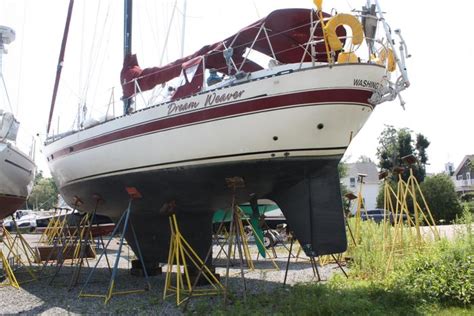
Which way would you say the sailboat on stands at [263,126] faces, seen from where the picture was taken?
facing away from the viewer and to the left of the viewer

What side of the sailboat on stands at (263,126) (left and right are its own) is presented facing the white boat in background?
front

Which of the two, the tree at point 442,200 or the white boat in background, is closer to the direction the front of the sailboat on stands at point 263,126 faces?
the white boat in background
